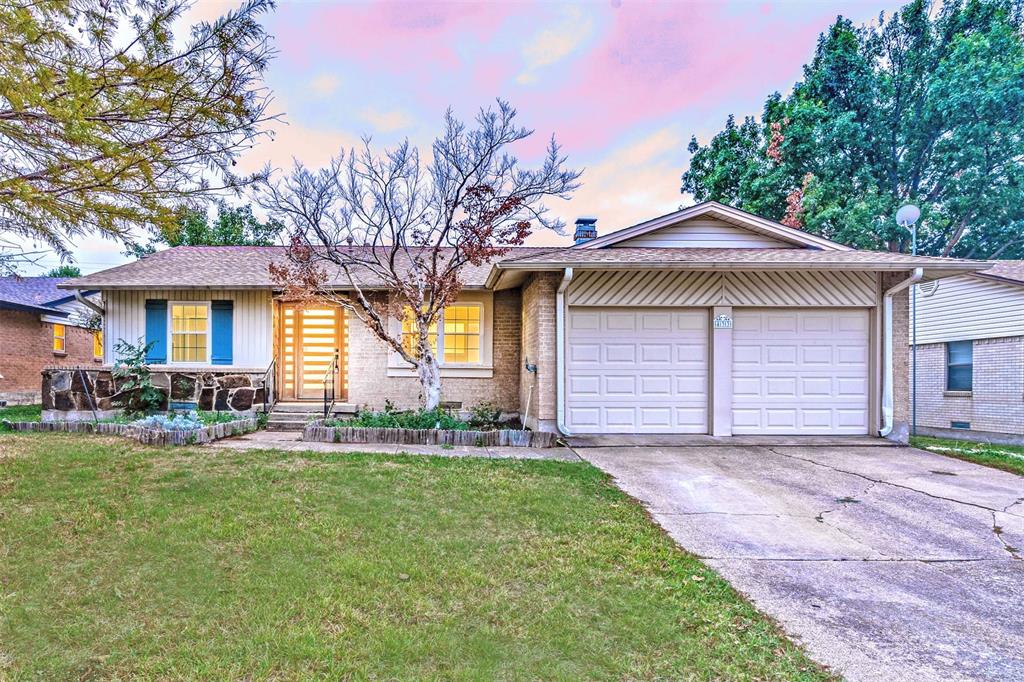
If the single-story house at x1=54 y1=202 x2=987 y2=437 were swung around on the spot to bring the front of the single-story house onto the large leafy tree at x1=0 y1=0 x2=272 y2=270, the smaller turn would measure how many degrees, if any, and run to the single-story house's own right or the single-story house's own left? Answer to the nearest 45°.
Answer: approximately 45° to the single-story house's own right

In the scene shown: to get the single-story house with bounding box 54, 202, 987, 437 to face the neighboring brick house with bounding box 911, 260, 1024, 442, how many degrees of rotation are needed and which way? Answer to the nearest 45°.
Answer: approximately 135° to its left

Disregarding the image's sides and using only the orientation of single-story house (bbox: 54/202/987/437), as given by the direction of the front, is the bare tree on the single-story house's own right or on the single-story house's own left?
on the single-story house's own right

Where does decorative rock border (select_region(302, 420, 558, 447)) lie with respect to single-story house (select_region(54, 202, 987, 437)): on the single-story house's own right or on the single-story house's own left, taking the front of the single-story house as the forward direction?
on the single-story house's own right

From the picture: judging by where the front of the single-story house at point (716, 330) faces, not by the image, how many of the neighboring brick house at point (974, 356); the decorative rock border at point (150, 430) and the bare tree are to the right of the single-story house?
2

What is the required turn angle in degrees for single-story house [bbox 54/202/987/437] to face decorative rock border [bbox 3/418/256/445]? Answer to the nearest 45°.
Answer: approximately 90° to its right

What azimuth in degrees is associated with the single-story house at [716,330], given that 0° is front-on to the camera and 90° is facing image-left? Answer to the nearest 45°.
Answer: approximately 0°
